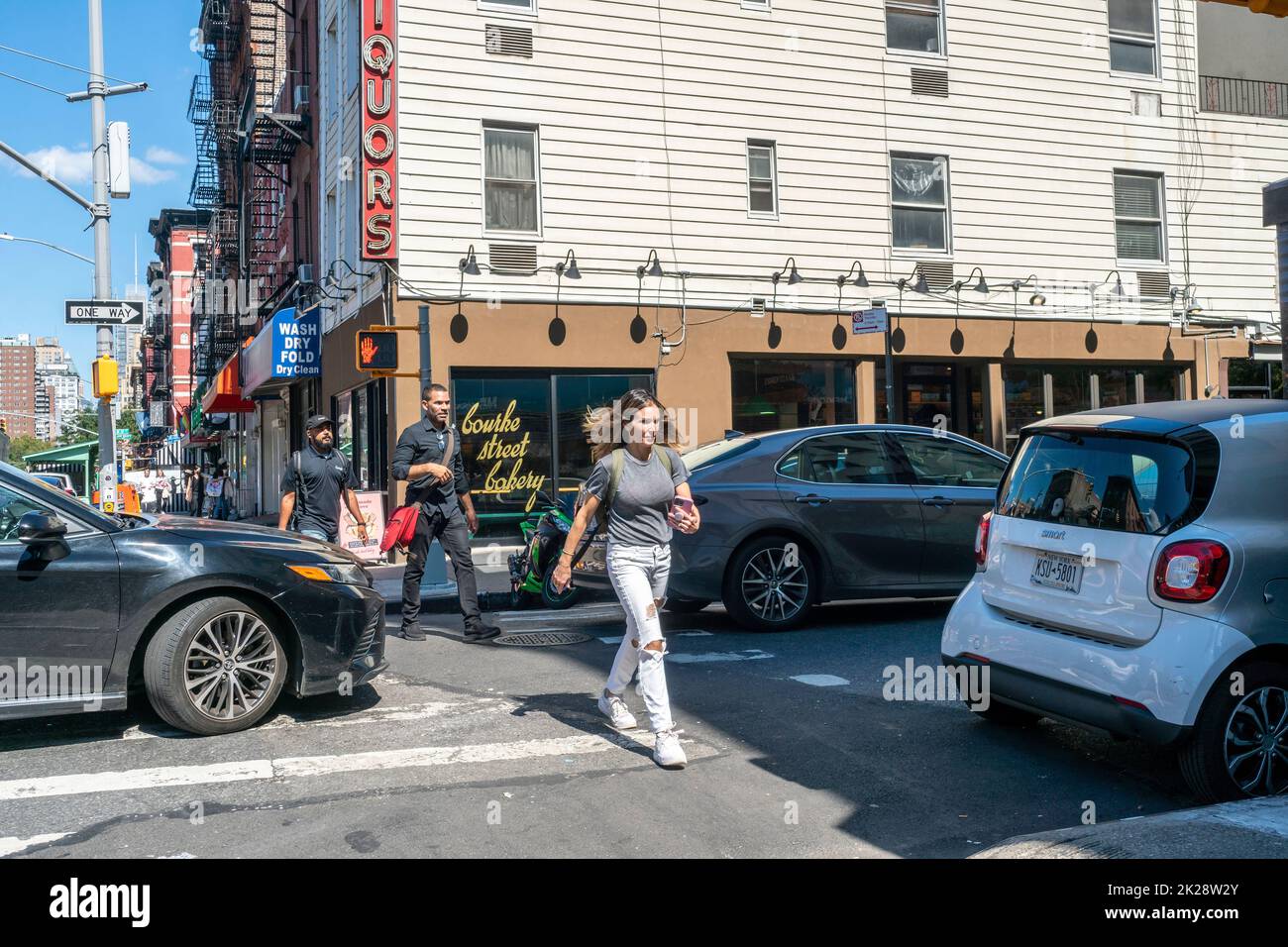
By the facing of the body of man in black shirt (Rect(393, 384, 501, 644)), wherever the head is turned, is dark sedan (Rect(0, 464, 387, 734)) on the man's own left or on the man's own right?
on the man's own right

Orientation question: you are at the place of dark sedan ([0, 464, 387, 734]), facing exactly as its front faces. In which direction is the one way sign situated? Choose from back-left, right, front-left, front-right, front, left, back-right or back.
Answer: left

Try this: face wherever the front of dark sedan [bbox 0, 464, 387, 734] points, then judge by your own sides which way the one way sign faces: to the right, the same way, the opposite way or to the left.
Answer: to the right

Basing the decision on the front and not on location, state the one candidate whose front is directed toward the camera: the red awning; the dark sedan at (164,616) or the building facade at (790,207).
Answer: the building facade

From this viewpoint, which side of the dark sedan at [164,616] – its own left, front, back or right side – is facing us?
right

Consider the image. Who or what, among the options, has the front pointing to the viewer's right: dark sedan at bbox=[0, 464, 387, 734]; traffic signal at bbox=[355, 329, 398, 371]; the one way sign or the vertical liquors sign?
the dark sedan

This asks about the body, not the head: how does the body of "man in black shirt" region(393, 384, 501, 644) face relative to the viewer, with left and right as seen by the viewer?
facing the viewer and to the right of the viewer

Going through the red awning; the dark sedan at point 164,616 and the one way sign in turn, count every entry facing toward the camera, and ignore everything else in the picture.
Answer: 1

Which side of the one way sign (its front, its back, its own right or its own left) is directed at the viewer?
front

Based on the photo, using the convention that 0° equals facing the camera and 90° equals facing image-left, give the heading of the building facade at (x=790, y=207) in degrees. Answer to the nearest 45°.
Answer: approximately 0°
